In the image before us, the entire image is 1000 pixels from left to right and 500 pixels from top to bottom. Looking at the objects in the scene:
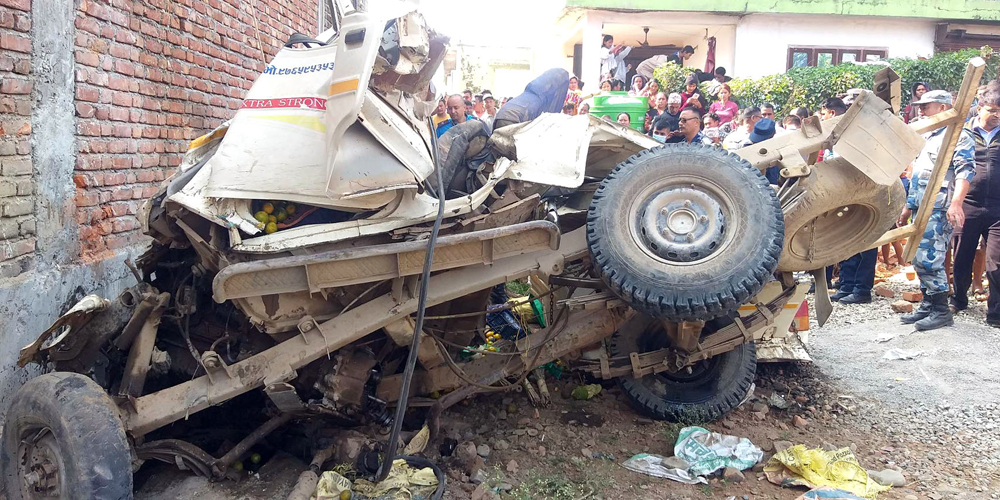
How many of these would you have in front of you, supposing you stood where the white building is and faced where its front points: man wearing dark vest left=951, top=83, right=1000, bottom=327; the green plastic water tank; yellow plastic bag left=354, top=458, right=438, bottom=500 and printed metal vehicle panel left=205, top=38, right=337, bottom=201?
4

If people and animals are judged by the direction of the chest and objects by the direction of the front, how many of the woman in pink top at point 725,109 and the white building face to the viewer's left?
0

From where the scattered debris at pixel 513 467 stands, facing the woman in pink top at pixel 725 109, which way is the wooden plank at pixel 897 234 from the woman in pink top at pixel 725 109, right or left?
right

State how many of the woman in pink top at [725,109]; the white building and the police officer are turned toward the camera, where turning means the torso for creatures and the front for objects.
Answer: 2

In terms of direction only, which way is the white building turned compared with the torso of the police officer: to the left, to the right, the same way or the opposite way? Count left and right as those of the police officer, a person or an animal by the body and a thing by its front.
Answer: to the left

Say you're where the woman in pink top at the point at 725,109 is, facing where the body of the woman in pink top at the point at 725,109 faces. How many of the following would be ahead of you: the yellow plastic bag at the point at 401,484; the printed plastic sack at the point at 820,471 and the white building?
2

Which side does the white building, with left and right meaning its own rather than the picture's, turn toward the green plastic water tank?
front

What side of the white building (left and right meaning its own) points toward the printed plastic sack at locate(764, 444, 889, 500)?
front

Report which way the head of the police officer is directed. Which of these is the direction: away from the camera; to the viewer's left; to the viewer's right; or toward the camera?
to the viewer's left

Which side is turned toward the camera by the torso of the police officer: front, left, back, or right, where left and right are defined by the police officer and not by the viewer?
left

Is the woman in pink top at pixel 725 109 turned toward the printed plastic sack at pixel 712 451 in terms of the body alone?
yes
